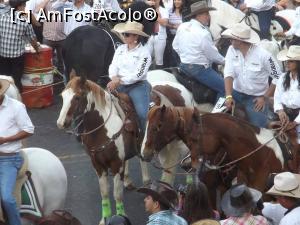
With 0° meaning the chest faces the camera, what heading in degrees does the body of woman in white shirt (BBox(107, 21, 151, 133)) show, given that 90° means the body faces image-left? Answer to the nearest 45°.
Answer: approximately 45°

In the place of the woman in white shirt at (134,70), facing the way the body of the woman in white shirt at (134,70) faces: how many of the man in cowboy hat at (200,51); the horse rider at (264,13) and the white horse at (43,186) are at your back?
2

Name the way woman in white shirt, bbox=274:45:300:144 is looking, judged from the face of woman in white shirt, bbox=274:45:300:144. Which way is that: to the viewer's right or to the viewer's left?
to the viewer's left

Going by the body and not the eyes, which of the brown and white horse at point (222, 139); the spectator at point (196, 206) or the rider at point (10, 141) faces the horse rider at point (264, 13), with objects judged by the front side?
the spectator at point (196, 206)

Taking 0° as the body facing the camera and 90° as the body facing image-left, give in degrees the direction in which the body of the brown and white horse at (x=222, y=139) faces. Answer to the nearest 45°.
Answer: approximately 90°

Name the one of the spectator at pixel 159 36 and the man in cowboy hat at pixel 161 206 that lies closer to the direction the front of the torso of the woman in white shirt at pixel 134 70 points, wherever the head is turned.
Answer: the man in cowboy hat

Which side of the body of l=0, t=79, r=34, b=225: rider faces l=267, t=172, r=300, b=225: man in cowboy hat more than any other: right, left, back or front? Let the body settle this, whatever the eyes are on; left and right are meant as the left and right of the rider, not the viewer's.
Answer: left

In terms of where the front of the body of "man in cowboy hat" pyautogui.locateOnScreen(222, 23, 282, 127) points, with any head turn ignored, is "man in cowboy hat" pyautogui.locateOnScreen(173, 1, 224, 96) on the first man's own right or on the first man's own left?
on the first man's own right

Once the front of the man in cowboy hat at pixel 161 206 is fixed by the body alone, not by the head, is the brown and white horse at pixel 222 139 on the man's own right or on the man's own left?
on the man's own right
